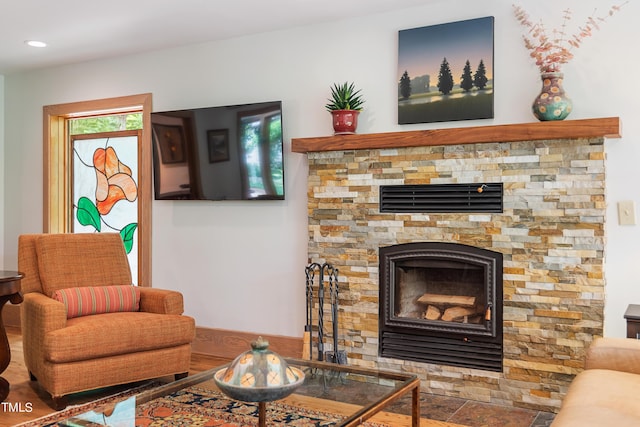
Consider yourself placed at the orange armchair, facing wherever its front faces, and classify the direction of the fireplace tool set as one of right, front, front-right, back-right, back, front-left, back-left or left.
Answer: front-left

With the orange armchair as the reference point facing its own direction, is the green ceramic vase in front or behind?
in front

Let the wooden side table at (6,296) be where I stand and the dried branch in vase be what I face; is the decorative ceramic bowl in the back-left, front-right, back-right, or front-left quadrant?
front-right

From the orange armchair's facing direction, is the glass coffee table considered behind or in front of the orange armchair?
in front

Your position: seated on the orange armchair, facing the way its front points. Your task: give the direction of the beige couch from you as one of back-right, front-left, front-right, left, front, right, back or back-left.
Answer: front

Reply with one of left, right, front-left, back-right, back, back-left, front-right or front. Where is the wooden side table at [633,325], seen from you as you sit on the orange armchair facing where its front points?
front

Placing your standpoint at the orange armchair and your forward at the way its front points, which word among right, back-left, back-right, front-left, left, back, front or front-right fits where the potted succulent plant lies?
front-left
